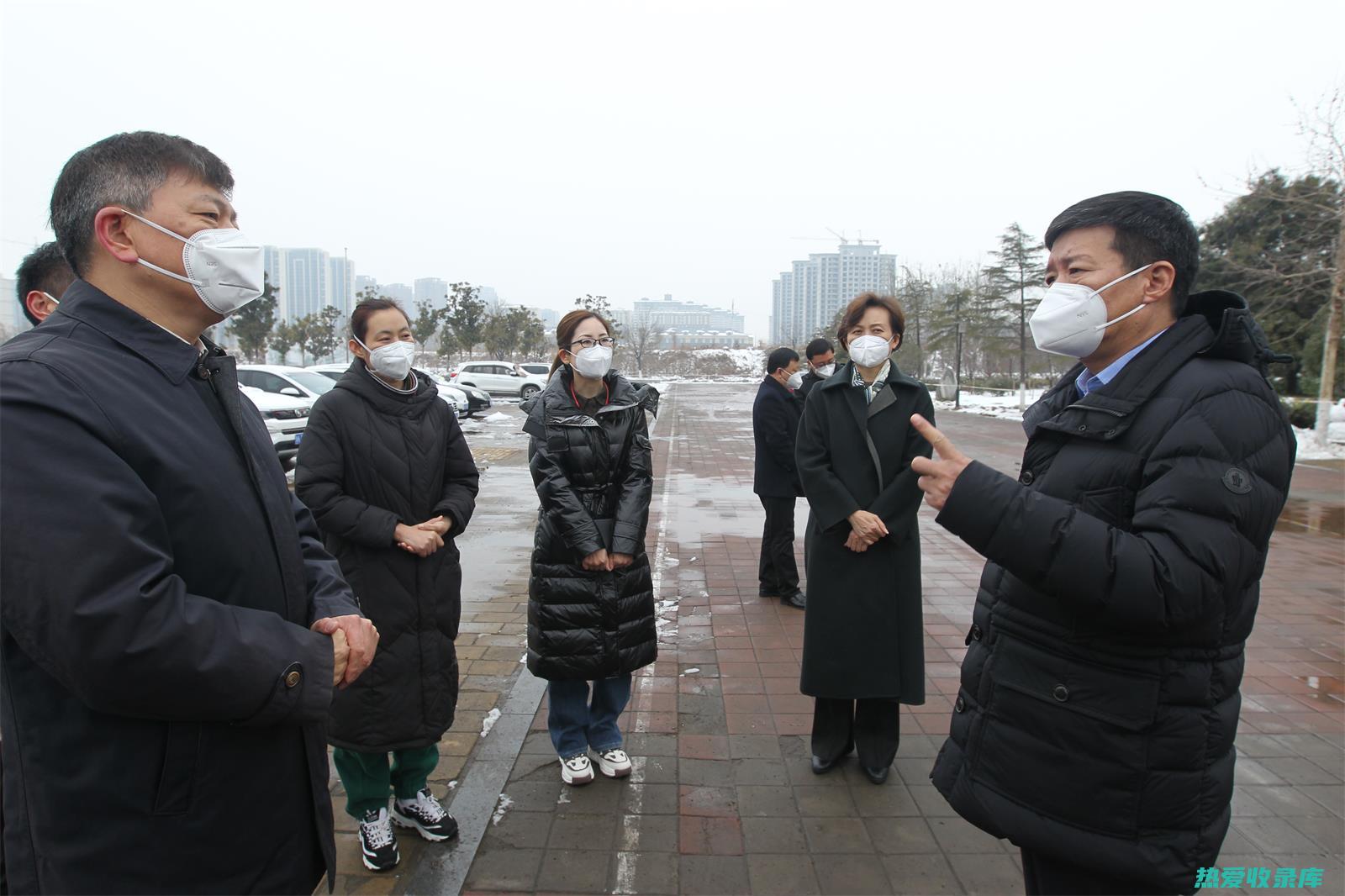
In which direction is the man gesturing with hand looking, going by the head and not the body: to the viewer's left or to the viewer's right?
to the viewer's left

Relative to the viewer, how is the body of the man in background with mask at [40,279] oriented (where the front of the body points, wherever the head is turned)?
to the viewer's right

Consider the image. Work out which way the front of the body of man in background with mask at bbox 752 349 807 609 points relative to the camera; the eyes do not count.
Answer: to the viewer's right

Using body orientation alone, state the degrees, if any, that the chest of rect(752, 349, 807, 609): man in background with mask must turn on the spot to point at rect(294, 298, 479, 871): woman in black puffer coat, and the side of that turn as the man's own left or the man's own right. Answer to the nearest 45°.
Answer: approximately 90° to the man's own right

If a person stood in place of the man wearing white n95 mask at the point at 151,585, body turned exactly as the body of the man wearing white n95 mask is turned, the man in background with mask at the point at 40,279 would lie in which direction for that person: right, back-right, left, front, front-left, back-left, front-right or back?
left

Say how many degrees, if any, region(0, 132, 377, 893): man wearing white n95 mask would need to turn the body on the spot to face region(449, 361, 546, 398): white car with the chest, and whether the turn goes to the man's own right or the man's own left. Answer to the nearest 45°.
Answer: approximately 90° to the man's own left

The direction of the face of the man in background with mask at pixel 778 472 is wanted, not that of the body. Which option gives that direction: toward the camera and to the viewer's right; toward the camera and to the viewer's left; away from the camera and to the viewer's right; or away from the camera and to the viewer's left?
toward the camera and to the viewer's right

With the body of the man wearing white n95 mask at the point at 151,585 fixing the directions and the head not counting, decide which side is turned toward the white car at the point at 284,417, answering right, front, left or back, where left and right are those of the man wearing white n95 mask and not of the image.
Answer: left

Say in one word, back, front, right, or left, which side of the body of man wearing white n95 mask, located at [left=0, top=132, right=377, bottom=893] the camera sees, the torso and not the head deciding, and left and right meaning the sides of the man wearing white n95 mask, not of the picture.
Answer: right
